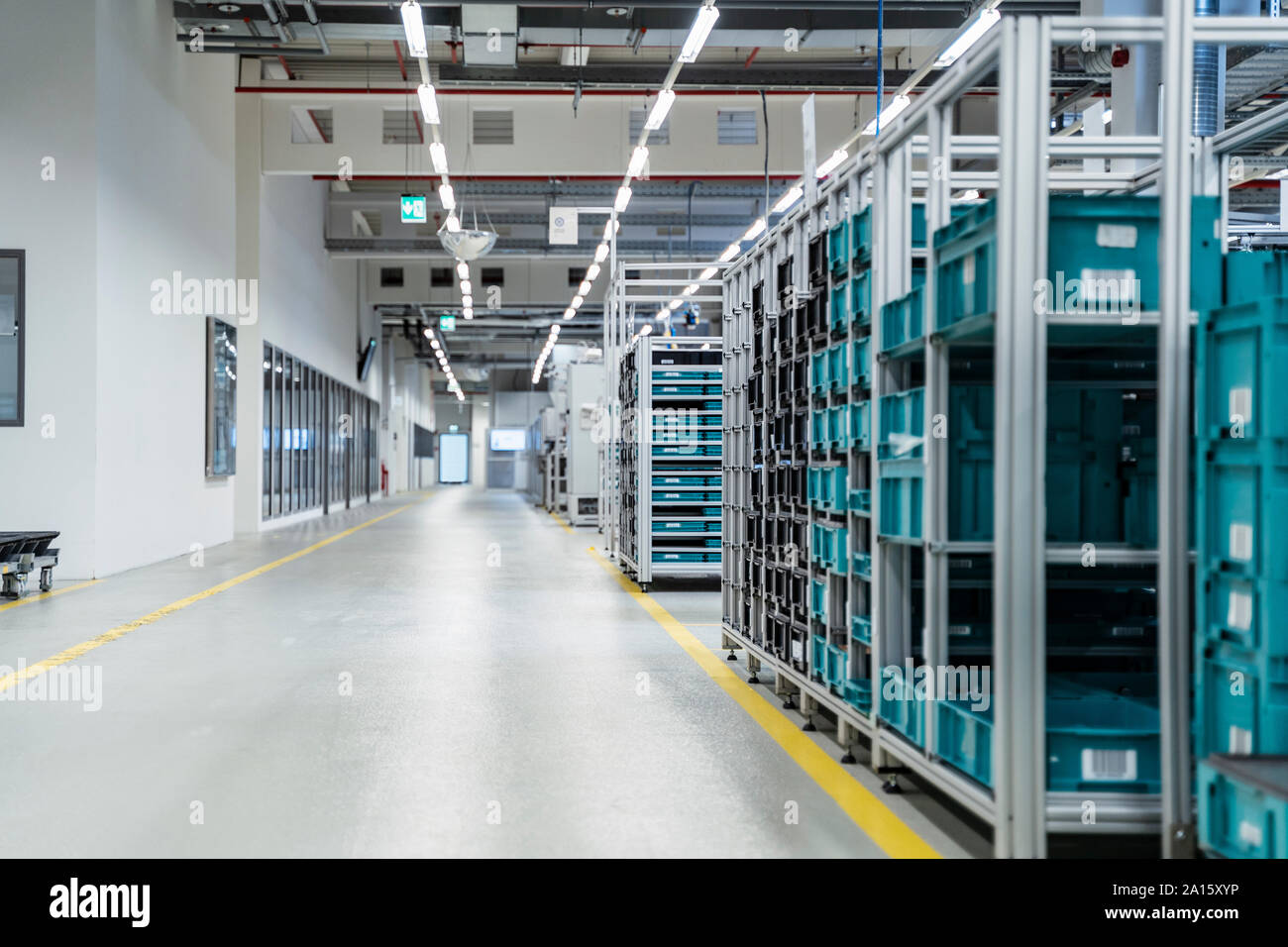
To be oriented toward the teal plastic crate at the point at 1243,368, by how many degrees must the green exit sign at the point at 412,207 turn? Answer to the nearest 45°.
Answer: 0° — it already faces it

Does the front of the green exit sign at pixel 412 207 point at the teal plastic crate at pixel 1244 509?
yes

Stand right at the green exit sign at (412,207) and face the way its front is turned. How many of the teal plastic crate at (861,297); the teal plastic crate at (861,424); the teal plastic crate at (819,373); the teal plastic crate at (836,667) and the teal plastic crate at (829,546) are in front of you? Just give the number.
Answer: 5

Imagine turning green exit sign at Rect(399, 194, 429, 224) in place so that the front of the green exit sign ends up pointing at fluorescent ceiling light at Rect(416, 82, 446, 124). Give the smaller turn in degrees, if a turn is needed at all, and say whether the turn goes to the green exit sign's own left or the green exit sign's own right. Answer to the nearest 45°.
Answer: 0° — it already faces it

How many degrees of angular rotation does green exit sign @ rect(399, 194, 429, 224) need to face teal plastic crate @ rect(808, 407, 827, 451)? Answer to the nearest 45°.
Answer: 0° — it already faces it

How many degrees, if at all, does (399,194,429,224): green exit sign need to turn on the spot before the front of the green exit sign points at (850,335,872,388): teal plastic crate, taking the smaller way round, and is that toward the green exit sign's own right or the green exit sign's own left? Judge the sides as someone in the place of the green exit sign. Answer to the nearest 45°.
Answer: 0° — it already faces it

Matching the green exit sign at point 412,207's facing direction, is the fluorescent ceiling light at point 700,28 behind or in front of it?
in front

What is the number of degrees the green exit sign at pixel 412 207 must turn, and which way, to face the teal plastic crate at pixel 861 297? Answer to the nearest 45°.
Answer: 0° — it already faces it

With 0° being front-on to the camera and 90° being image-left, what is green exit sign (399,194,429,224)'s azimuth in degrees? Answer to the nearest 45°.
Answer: approximately 0°

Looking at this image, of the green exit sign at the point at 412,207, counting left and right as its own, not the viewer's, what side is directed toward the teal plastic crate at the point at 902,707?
front

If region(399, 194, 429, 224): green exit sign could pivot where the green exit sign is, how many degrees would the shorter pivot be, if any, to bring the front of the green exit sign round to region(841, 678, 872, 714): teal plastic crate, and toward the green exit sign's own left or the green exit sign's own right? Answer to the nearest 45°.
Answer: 0° — it already faces it

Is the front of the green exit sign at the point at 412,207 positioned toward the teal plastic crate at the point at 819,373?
yes

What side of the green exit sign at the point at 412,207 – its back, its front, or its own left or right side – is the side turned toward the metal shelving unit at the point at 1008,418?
front

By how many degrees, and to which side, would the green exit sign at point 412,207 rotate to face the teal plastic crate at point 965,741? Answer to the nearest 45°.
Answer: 0° — it already faces it

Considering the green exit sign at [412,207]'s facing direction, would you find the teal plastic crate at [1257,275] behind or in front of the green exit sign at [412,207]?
in front

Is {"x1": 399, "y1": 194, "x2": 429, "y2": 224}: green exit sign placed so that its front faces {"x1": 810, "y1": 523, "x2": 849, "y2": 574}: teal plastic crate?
yes
